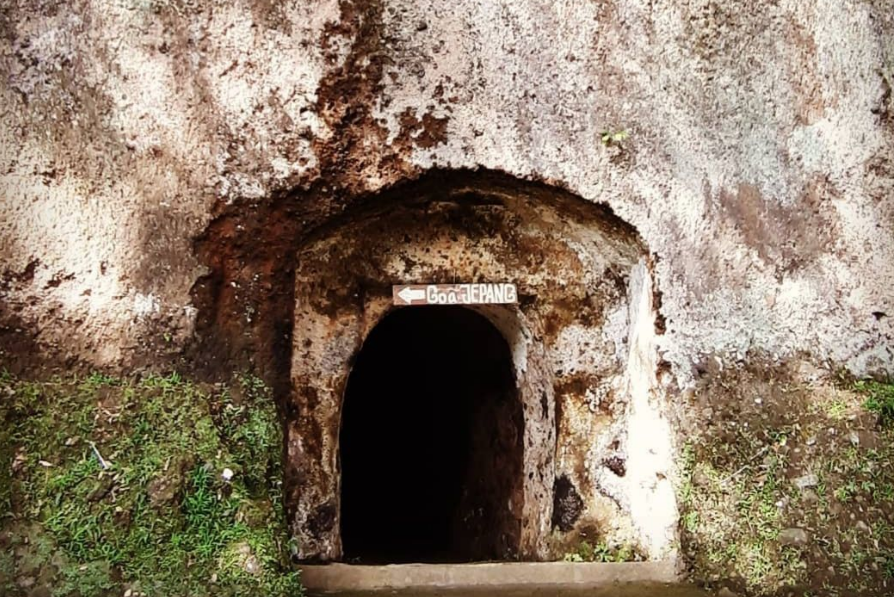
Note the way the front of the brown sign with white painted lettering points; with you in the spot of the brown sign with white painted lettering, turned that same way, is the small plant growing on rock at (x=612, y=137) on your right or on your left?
on your left

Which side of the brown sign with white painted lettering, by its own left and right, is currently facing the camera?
front
